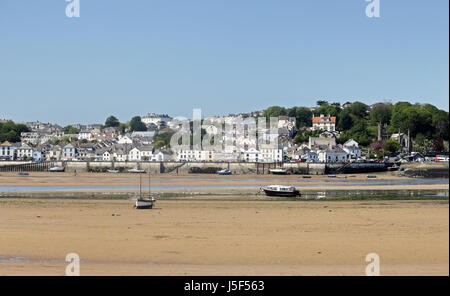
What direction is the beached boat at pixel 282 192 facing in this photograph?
to the viewer's left
